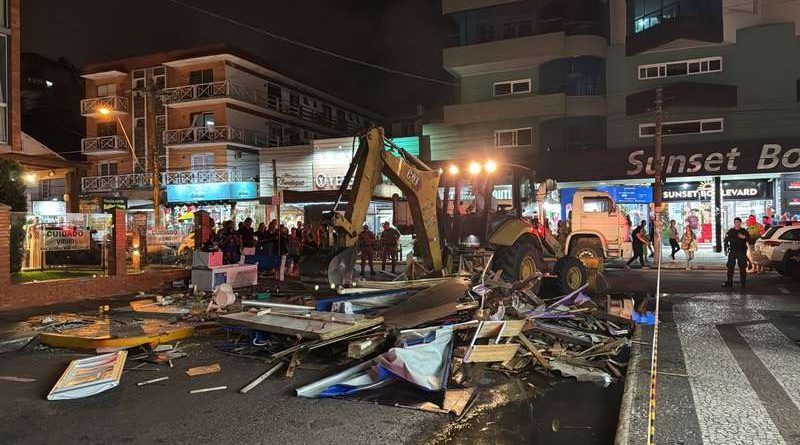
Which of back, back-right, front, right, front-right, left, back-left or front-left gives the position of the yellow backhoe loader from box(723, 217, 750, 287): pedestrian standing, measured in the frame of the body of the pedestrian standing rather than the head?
front-right

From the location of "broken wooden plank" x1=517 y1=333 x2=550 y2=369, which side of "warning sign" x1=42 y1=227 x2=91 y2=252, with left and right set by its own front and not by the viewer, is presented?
front

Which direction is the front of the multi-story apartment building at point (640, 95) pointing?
toward the camera

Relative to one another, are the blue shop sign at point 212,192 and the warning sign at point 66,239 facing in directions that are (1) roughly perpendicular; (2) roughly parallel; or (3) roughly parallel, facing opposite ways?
roughly parallel

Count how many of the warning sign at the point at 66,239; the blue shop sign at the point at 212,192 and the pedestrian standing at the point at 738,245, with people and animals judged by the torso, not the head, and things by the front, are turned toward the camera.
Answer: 3

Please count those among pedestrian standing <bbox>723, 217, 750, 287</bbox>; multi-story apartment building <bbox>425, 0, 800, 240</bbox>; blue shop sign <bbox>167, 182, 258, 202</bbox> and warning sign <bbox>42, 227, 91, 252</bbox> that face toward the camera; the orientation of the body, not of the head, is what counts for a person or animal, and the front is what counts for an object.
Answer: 4

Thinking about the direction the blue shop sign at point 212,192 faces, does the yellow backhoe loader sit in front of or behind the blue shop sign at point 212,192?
in front

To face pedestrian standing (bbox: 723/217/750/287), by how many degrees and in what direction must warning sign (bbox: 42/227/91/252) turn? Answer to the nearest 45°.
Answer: approximately 45° to its left

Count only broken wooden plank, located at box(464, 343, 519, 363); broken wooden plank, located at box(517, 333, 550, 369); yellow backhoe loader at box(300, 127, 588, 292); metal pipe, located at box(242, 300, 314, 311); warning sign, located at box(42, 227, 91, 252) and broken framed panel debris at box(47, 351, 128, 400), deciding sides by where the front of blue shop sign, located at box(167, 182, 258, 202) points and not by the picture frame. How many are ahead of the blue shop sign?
6

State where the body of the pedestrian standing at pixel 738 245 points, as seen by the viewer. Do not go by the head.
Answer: toward the camera

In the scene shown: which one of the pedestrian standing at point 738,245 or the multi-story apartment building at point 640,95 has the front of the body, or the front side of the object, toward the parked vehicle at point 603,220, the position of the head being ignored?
the multi-story apartment building

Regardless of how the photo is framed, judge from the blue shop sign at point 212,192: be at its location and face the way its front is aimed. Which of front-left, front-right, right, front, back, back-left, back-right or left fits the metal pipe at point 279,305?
front

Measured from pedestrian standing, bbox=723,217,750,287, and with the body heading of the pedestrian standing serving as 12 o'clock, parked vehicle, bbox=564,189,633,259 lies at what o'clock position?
The parked vehicle is roughly at 4 o'clock from the pedestrian standing.

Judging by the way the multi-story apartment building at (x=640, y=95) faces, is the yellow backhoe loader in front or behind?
in front

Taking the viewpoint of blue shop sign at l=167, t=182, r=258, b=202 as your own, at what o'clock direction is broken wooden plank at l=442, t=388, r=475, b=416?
The broken wooden plank is roughly at 12 o'clock from the blue shop sign.

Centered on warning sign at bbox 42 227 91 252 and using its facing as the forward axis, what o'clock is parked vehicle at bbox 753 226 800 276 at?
The parked vehicle is roughly at 10 o'clock from the warning sign.

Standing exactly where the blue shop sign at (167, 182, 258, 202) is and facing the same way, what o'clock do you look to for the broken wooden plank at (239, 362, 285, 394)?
The broken wooden plank is roughly at 12 o'clock from the blue shop sign.

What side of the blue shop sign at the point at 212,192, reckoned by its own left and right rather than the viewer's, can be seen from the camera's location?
front
